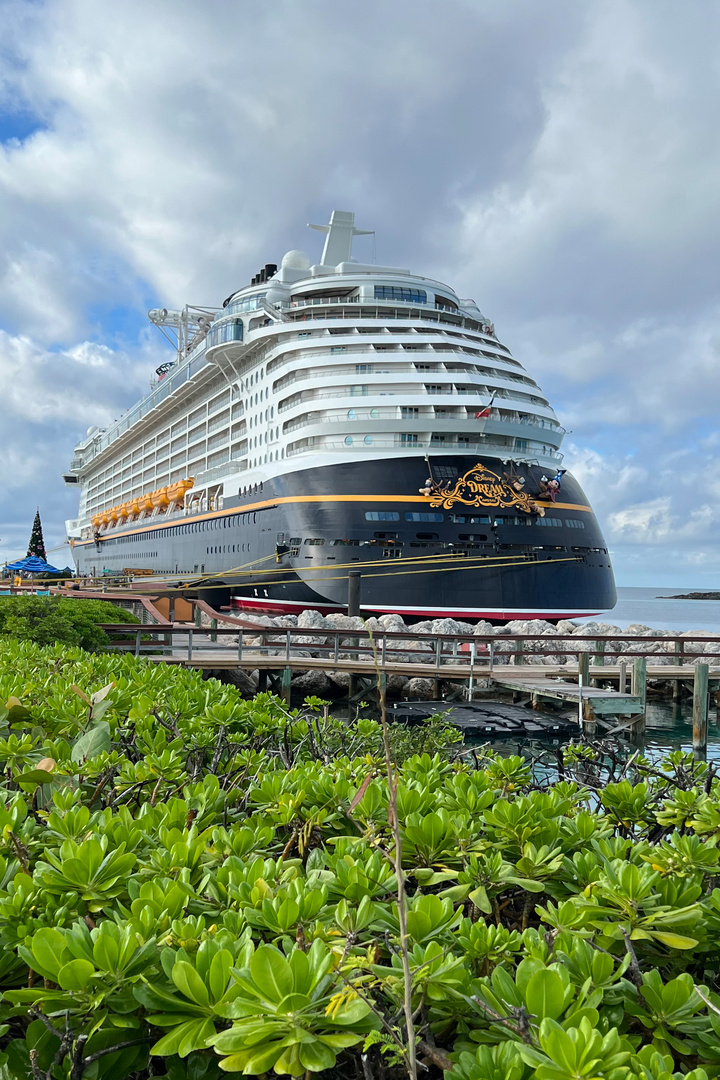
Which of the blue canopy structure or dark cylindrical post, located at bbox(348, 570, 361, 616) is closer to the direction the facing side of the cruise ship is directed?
the blue canopy structure

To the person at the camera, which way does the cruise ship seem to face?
facing away from the viewer and to the left of the viewer

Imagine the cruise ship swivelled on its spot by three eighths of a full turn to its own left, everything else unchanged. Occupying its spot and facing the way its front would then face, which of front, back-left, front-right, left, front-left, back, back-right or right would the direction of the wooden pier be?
front

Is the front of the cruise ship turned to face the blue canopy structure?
no

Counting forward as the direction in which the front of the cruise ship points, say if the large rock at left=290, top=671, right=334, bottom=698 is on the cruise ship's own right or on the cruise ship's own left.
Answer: on the cruise ship's own left

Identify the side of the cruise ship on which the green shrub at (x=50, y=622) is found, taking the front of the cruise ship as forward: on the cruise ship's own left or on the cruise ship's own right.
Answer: on the cruise ship's own left

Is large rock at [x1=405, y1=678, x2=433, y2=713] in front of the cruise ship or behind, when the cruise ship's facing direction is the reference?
behind
